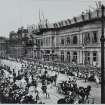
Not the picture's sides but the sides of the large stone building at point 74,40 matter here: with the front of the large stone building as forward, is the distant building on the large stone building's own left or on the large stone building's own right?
on the large stone building's own right

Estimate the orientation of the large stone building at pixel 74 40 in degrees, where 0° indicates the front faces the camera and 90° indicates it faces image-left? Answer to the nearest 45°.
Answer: approximately 45°
